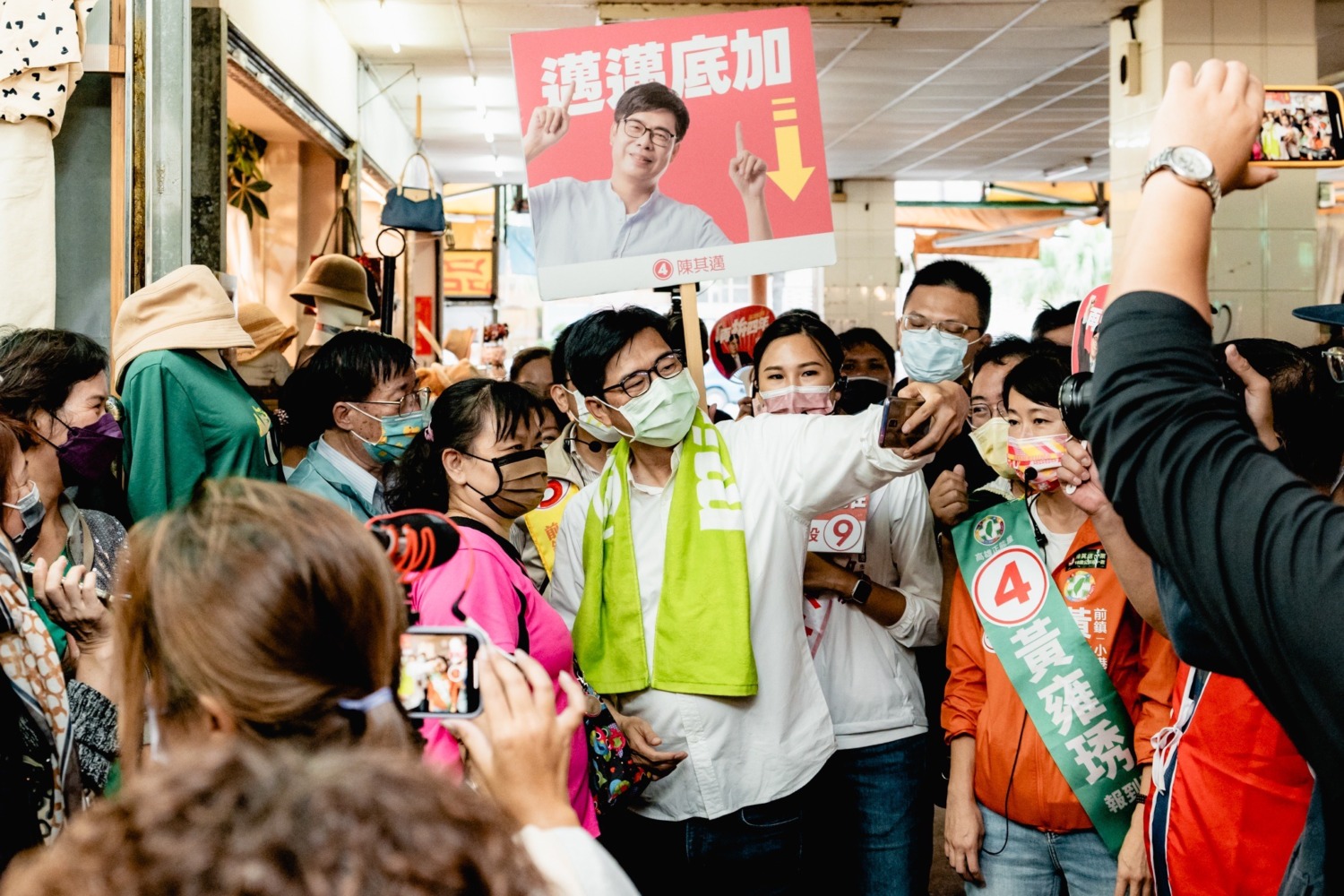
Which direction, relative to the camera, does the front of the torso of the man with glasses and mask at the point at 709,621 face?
toward the camera

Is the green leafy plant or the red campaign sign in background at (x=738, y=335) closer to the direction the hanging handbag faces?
the red campaign sign in background

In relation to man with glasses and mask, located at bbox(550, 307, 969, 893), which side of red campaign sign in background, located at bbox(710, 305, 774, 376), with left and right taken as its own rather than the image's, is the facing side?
front

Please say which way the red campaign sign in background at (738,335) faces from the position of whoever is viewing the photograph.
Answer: facing the viewer

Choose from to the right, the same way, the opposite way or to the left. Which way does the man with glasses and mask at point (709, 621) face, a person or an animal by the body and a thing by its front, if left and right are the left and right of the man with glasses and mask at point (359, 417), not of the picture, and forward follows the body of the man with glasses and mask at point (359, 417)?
to the right

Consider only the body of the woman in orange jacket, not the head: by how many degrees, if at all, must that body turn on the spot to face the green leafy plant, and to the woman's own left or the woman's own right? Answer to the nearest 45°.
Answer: approximately 135° to the woman's own right

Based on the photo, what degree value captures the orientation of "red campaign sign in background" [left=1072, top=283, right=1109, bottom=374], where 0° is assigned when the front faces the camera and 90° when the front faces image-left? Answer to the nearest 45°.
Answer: approximately 0°

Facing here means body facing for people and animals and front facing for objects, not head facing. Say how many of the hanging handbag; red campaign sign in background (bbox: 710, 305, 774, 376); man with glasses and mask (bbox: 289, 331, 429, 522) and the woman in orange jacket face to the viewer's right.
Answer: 1

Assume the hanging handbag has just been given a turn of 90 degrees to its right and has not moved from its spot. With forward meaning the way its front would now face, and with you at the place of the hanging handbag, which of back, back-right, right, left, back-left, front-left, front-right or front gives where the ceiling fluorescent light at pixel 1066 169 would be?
back-right

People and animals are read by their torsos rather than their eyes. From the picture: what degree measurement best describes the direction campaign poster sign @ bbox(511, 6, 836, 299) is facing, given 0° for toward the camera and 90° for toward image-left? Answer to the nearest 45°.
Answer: approximately 0°
